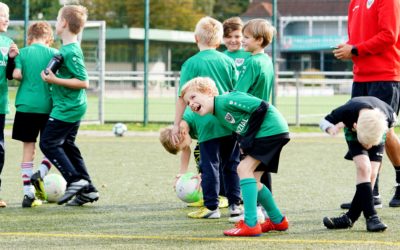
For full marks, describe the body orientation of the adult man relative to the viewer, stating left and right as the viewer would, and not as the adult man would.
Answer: facing the viewer and to the left of the viewer

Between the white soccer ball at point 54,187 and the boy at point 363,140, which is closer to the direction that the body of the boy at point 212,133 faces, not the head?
the white soccer ball

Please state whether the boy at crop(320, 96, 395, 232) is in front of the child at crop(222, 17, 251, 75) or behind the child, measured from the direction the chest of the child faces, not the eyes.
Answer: in front

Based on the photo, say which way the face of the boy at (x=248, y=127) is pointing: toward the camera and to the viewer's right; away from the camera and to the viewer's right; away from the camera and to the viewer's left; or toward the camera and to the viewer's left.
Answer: toward the camera and to the viewer's left

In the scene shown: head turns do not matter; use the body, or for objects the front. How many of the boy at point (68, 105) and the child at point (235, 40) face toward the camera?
1

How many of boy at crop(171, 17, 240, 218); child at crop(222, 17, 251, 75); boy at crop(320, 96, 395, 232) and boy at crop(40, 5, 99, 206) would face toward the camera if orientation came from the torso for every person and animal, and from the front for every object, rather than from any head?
2

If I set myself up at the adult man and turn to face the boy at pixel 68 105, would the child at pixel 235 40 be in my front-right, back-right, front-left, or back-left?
front-right

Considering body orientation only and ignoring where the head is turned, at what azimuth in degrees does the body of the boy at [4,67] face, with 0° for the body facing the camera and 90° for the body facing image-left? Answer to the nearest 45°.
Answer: approximately 315°

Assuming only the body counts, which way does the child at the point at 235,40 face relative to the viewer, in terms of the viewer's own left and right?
facing the viewer
